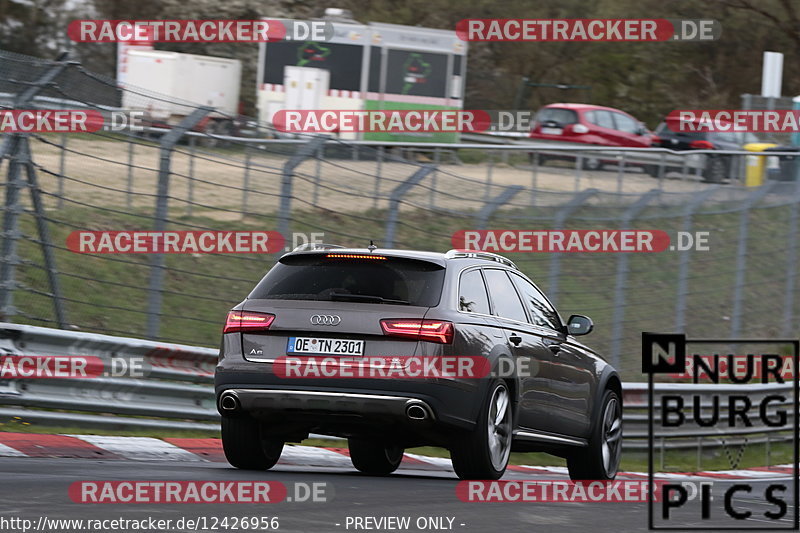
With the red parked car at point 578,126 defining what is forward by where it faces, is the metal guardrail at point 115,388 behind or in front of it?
behind

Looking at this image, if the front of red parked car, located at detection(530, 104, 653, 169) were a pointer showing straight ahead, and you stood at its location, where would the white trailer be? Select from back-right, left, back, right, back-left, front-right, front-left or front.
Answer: back-left

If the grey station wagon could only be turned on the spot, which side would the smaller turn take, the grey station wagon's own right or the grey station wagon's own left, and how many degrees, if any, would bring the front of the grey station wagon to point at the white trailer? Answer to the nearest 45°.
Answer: approximately 45° to the grey station wagon's own left

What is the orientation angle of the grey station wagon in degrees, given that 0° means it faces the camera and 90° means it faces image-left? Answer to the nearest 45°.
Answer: approximately 225°
